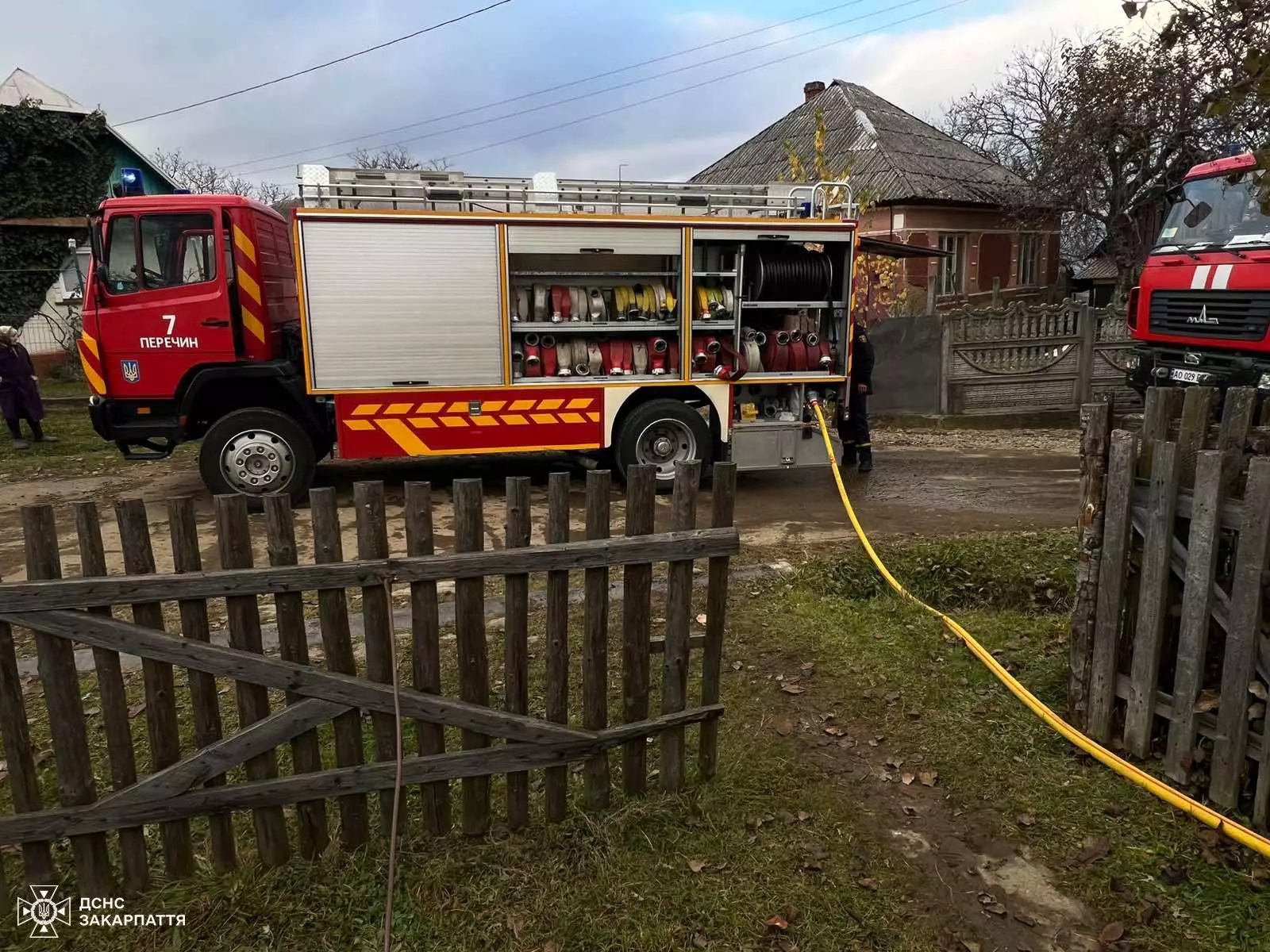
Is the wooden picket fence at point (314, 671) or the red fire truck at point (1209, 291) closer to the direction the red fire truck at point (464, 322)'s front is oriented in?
the wooden picket fence

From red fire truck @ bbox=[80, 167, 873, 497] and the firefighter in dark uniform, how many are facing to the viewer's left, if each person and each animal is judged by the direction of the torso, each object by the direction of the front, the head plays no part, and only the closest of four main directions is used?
2

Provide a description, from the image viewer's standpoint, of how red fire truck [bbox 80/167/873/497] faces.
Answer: facing to the left of the viewer

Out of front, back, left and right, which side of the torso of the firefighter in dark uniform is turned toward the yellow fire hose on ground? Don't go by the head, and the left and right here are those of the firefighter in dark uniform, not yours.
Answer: left

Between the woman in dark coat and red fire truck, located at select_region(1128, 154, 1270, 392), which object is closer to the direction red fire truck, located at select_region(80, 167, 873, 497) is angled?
the woman in dark coat

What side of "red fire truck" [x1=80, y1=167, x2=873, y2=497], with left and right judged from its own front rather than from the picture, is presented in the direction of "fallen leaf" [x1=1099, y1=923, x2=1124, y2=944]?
left

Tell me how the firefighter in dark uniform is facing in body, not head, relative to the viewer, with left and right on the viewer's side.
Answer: facing to the left of the viewer

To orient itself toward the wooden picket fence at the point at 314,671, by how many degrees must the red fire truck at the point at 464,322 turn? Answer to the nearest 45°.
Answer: approximately 90° to its left

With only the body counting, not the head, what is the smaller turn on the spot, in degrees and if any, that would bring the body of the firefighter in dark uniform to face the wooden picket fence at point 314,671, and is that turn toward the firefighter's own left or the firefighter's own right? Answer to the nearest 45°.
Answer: approximately 90° to the firefighter's own left

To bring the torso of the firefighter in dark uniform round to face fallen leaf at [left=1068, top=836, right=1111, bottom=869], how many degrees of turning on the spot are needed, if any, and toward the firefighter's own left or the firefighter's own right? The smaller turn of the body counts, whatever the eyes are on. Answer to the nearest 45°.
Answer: approximately 90° to the firefighter's own left
